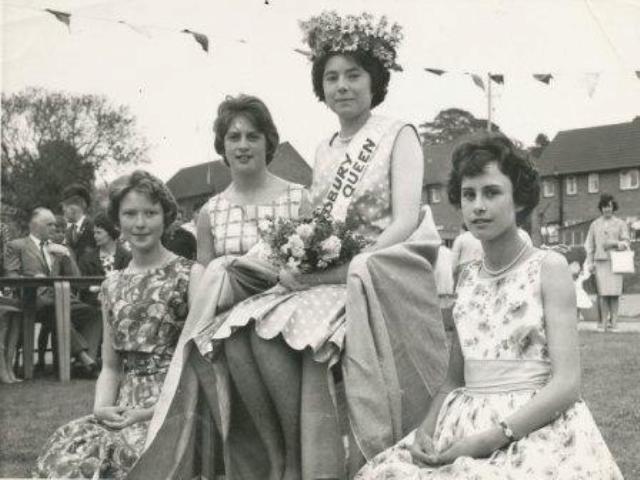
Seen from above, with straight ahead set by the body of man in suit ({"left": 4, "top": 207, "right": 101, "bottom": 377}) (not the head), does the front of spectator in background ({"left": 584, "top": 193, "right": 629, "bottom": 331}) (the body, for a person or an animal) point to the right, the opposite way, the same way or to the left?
to the right

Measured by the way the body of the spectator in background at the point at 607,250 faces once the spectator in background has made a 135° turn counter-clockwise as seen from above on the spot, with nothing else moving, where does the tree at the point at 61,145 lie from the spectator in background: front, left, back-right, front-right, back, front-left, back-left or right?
back-left

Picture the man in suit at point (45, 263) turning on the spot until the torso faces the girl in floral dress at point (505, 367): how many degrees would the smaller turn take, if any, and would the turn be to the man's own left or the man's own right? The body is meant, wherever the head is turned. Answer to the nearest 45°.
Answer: approximately 45° to the man's own right

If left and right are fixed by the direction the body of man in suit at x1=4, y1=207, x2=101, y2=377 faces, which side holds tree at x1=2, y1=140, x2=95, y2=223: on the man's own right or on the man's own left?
on the man's own left

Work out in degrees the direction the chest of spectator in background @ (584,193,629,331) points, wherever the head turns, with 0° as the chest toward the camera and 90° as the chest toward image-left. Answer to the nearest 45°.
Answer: approximately 0°

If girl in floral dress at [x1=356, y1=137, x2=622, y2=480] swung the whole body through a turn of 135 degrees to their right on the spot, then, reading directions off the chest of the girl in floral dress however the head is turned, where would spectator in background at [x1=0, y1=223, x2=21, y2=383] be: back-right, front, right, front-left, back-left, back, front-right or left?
front-left

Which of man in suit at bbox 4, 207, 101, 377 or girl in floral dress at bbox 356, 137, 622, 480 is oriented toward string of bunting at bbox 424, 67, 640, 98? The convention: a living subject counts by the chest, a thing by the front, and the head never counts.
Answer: the man in suit

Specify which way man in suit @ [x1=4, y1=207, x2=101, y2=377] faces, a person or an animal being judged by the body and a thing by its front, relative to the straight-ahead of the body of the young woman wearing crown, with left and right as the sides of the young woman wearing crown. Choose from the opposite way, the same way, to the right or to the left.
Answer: to the left

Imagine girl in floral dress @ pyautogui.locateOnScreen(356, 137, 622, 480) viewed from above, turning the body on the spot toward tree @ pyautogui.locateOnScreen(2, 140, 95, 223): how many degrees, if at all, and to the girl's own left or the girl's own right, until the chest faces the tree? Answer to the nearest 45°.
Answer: approximately 90° to the girl's own right

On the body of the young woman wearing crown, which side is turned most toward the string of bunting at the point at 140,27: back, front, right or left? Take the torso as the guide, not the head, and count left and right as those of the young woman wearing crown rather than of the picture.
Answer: right

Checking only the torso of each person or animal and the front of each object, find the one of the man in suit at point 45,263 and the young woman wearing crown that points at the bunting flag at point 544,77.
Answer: the man in suit
